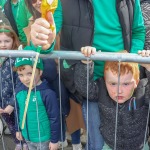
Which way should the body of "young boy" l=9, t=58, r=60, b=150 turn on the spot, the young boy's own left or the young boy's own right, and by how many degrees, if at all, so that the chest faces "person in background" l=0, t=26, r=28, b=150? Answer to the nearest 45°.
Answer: approximately 90° to the young boy's own right

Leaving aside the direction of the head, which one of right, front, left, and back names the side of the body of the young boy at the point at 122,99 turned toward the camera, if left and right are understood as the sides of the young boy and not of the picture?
front

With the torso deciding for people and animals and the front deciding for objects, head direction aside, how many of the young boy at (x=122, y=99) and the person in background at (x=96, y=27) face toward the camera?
2

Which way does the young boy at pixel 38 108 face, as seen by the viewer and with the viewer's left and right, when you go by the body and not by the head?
facing the viewer and to the left of the viewer

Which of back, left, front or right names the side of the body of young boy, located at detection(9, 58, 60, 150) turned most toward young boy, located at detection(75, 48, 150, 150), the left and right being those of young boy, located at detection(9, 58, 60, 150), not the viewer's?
left

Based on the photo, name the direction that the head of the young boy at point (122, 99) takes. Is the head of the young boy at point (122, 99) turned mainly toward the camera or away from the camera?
toward the camera

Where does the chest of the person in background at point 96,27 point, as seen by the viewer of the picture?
toward the camera
